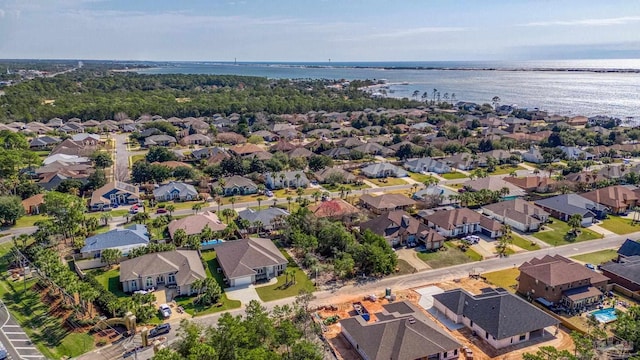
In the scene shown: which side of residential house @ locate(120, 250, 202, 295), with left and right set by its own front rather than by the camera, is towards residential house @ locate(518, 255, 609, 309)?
left

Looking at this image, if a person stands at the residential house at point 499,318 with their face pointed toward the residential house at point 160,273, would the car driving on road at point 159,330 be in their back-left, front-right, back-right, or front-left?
front-left

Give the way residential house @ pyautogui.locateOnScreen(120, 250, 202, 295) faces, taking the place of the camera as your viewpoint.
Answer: facing the viewer

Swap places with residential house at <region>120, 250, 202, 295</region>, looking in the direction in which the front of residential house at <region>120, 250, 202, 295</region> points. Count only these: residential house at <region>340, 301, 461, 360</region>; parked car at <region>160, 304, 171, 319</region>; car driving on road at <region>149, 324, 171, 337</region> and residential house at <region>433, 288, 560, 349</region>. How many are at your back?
0

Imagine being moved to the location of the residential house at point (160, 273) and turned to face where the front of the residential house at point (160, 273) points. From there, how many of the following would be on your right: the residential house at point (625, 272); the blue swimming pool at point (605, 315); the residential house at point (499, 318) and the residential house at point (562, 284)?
0

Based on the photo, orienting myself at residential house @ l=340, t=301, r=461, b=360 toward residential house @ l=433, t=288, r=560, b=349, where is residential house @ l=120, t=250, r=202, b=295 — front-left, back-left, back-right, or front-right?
back-left

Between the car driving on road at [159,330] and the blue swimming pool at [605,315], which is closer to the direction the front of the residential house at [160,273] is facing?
the car driving on road

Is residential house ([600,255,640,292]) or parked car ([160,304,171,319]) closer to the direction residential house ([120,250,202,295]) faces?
the parked car

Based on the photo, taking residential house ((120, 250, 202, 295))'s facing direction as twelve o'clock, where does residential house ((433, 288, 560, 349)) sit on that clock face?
residential house ((433, 288, 560, 349)) is roughly at 10 o'clock from residential house ((120, 250, 202, 295)).

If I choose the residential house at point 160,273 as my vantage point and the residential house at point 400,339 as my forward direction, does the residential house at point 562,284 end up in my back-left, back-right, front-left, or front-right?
front-left

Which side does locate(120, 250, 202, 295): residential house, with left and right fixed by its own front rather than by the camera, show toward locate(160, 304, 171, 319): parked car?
front

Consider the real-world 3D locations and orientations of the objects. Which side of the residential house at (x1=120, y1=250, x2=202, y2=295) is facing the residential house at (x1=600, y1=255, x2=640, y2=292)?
left

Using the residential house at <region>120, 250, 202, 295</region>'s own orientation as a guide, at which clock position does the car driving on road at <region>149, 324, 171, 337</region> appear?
The car driving on road is roughly at 12 o'clock from the residential house.

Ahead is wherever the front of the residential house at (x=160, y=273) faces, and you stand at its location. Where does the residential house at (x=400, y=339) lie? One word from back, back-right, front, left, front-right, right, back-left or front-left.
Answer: front-left

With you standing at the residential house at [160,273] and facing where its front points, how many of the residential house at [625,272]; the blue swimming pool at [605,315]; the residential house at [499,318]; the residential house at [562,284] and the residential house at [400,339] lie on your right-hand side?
0

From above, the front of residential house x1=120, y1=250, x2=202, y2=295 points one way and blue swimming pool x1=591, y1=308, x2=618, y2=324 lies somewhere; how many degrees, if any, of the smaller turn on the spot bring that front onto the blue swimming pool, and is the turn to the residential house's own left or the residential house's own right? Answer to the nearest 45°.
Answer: approximately 45° to the residential house's own left

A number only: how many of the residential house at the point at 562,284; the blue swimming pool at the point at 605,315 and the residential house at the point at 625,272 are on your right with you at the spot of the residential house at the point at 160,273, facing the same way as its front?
0
